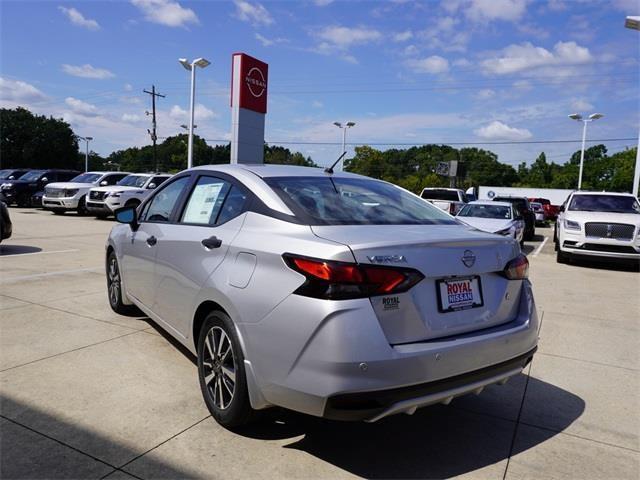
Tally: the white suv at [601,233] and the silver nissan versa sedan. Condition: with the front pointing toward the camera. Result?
1

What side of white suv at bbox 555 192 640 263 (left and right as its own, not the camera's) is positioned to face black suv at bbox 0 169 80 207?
right

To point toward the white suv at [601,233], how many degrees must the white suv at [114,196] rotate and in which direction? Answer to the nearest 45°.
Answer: approximately 90° to its left

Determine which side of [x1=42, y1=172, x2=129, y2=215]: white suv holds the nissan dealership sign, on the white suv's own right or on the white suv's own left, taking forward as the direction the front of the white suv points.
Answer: on the white suv's own left

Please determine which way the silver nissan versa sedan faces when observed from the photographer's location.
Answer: facing away from the viewer and to the left of the viewer

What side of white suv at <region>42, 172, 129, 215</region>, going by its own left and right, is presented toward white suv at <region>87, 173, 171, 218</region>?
left
